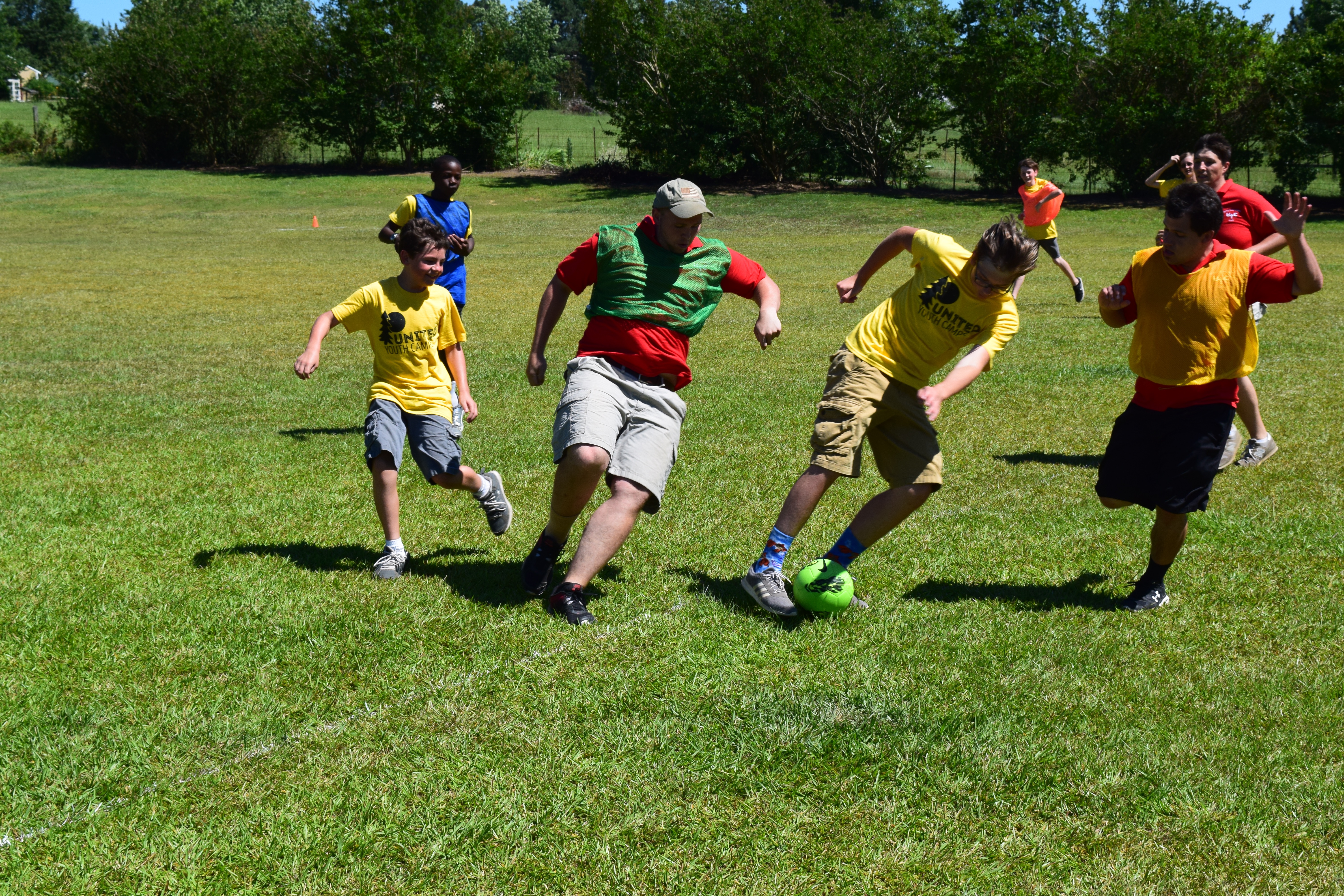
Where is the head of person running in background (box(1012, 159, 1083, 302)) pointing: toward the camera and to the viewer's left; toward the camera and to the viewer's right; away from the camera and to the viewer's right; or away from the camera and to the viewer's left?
toward the camera and to the viewer's left

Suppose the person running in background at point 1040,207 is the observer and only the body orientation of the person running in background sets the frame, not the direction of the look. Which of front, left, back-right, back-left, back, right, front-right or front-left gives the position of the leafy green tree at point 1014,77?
back-right

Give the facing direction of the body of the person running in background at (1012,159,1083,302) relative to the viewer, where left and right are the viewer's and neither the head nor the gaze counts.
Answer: facing the viewer and to the left of the viewer

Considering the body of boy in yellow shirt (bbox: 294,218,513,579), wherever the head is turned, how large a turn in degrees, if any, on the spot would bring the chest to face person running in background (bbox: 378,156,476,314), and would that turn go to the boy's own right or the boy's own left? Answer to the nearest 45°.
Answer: approximately 180°

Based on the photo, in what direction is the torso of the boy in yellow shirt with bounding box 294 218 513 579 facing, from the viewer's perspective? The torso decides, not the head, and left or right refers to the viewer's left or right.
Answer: facing the viewer

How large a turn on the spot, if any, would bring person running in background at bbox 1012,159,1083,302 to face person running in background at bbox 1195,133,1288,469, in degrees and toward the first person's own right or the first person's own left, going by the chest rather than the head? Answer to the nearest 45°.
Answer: approximately 45° to the first person's own left

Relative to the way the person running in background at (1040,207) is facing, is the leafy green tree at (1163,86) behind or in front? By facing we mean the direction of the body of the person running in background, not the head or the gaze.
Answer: behind

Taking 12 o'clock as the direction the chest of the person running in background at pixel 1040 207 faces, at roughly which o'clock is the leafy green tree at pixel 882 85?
The leafy green tree is roughly at 4 o'clock from the person running in background.

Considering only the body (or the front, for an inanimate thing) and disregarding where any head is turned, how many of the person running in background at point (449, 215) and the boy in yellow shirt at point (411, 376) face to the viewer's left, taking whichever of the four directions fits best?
0

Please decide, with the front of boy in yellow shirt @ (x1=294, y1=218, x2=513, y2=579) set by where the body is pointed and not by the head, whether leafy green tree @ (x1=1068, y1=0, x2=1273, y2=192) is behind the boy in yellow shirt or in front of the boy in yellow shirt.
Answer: behind
